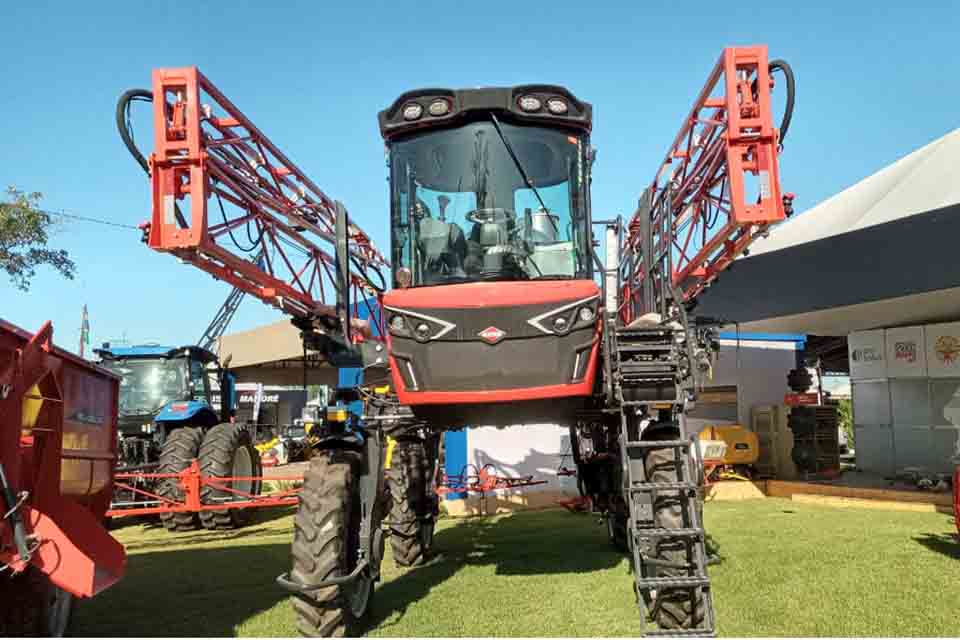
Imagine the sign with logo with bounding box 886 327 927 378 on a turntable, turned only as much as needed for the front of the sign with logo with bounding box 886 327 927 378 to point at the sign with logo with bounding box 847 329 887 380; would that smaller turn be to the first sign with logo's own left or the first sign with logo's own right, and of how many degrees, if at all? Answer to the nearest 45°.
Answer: approximately 135° to the first sign with logo's own right

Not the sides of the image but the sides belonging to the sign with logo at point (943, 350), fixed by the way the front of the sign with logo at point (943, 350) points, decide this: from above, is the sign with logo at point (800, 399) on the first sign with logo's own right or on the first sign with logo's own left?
on the first sign with logo's own right

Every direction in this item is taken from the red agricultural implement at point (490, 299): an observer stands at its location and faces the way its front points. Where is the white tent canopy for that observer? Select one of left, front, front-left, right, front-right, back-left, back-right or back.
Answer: back-left

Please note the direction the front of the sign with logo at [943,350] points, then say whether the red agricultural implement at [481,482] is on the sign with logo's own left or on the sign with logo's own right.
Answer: on the sign with logo's own right

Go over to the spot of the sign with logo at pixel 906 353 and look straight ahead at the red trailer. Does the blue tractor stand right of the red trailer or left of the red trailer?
right

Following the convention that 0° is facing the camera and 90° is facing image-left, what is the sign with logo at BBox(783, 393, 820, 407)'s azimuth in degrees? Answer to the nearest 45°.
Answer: approximately 0°
